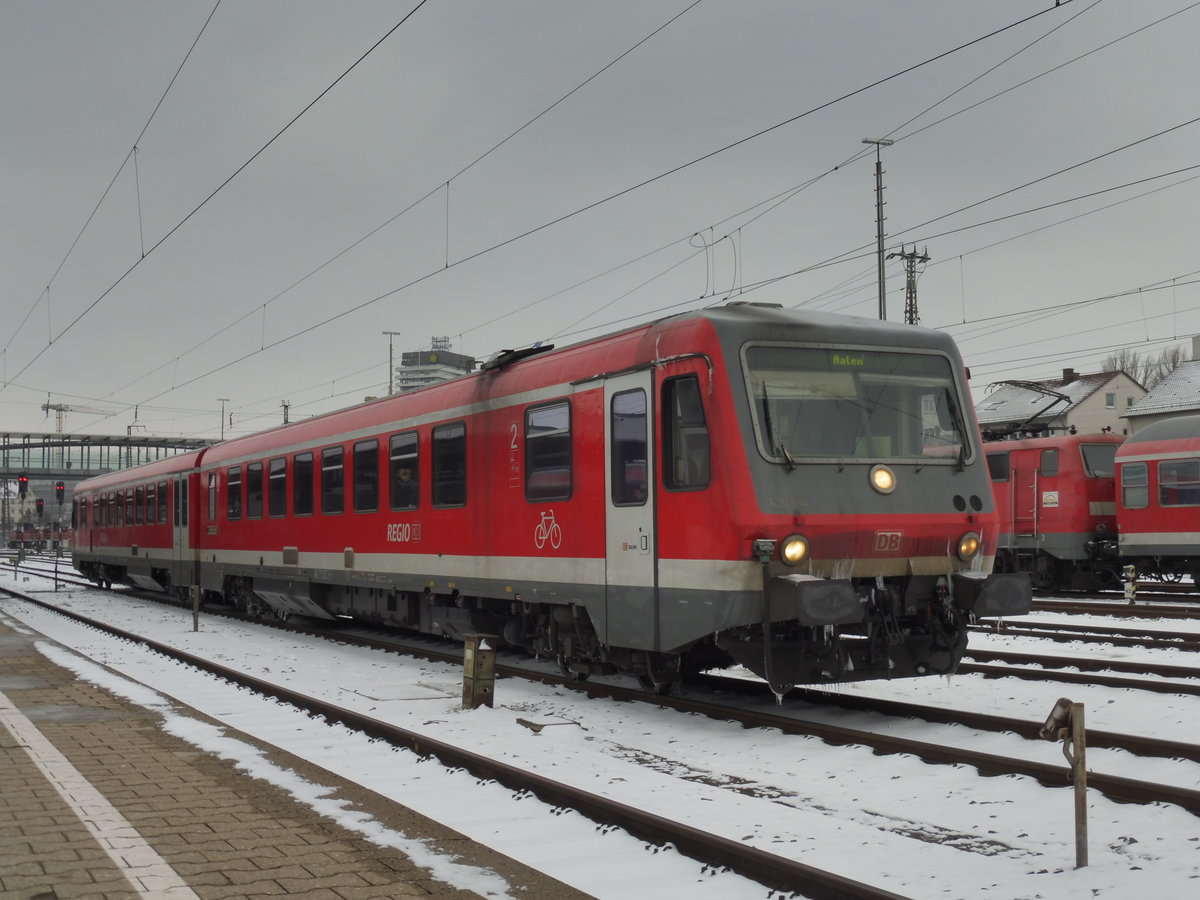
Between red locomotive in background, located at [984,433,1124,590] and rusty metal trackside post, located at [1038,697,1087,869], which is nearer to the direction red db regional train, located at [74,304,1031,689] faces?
the rusty metal trackside post

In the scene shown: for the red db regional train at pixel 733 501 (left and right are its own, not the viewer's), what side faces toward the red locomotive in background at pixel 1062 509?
left

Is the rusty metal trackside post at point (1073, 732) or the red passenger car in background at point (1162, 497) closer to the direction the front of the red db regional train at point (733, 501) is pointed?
the rusty metal trackside post

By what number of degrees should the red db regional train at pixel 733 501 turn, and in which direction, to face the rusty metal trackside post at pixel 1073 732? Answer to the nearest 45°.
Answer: approximately 45° to its right
